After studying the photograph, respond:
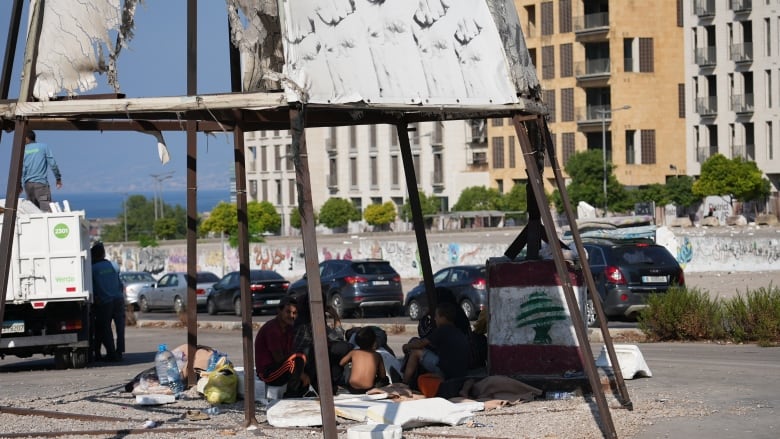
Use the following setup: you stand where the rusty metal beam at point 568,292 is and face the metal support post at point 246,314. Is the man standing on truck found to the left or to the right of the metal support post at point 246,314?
right

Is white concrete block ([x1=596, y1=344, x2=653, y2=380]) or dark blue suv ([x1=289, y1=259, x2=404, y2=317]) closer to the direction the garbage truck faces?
the dark blue suv

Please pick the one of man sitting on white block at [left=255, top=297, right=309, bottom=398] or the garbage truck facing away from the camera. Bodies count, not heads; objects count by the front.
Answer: the garbage truck

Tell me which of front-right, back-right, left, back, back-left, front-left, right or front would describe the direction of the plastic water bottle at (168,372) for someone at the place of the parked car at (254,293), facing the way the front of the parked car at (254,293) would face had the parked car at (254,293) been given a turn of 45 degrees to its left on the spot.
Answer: left

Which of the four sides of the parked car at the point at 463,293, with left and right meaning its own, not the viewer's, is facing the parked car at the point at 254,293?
front

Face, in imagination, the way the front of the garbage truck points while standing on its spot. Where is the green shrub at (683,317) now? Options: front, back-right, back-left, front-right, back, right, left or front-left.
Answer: right

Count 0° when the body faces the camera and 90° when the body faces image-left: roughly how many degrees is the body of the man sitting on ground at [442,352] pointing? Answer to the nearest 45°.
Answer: approximately 135°

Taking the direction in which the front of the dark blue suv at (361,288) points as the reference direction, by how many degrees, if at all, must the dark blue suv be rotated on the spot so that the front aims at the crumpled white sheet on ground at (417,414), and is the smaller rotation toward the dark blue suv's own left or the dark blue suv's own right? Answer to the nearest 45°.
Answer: approximately 135° to the dark blue suv's own left

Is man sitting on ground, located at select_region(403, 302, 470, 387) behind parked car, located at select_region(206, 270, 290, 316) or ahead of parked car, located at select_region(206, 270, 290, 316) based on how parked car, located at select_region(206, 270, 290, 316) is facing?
behind

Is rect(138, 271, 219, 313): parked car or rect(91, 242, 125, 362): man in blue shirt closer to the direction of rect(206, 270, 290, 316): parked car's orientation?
the parked car

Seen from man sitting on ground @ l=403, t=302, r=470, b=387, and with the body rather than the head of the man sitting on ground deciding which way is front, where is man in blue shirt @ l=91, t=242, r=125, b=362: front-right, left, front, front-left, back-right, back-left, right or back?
front

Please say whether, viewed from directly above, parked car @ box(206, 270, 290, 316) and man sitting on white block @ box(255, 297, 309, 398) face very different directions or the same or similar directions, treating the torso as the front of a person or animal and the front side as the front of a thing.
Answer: very different directions
